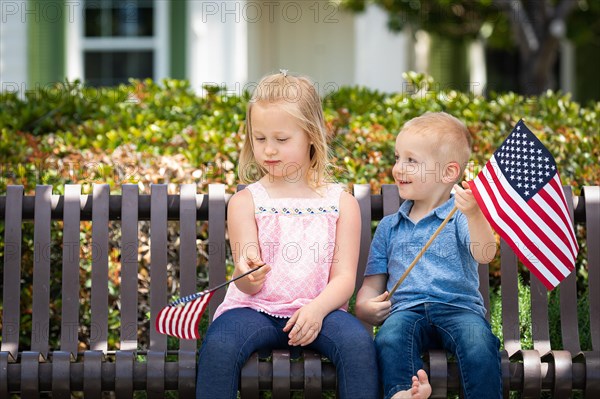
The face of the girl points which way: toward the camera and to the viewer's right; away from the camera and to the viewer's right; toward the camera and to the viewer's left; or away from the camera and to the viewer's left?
toward the camera and to the viewer's left

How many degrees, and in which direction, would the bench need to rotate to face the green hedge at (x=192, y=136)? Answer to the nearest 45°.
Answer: approximately 180°

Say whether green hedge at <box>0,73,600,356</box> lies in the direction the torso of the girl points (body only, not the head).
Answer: no

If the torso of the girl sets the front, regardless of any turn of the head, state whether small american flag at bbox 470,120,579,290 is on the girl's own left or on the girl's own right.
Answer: on the girl's own left

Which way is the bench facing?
toward the camera

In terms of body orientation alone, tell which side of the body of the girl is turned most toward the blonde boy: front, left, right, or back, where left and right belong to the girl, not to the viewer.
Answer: left
